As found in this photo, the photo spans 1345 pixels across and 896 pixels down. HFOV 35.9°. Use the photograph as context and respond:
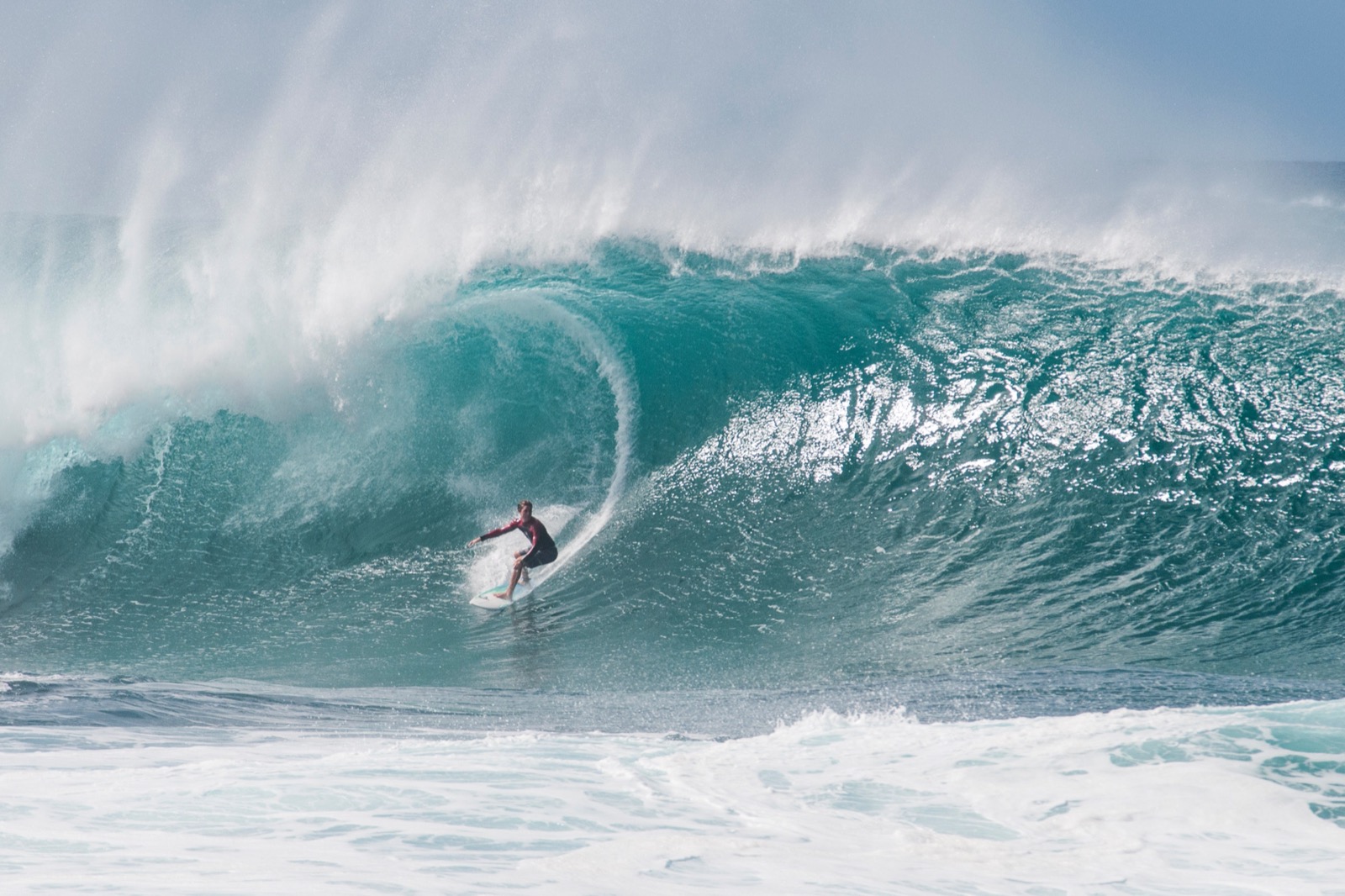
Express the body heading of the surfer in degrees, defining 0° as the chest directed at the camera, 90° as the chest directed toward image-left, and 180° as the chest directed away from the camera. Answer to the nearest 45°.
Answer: approximately 45°
